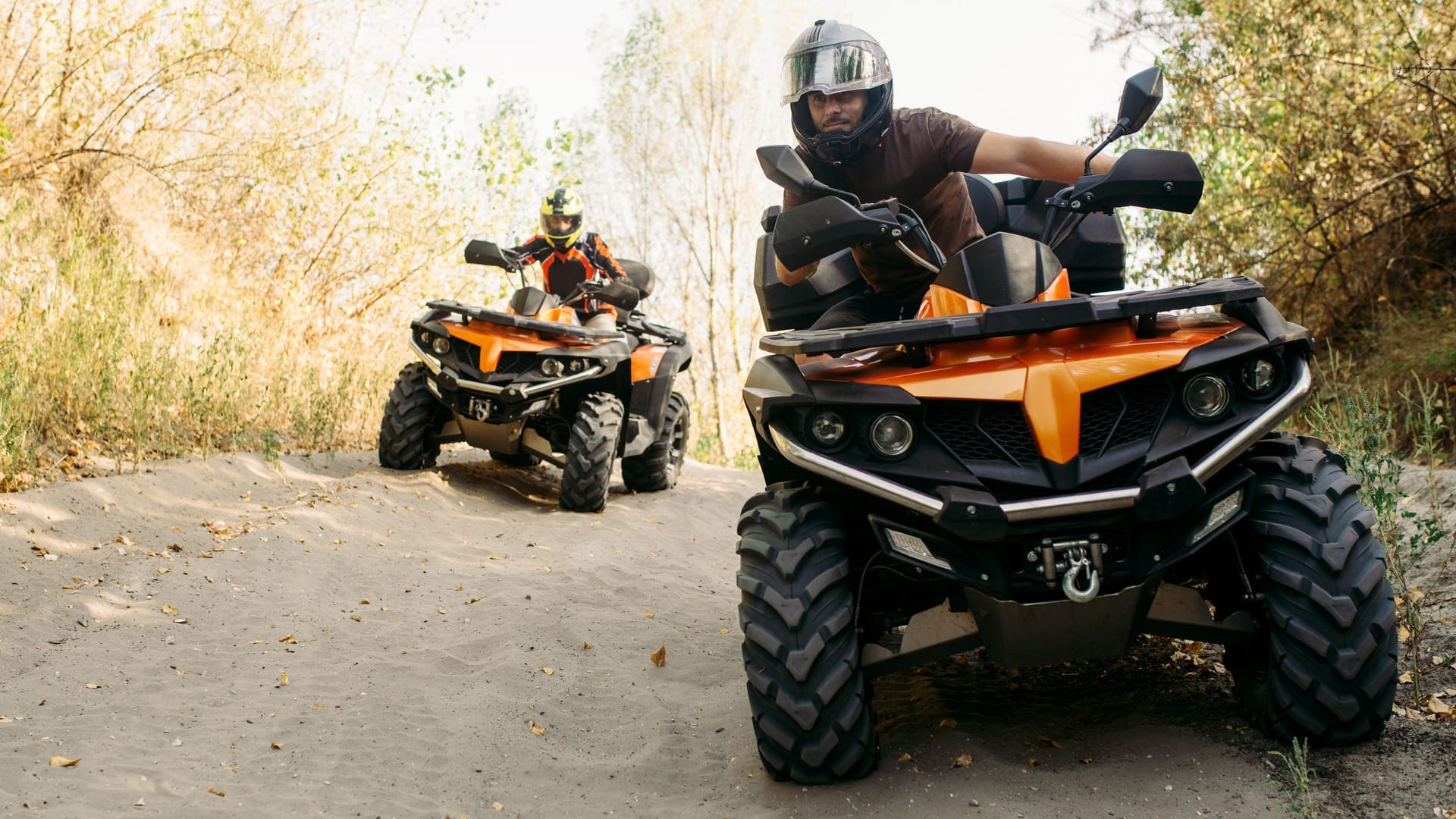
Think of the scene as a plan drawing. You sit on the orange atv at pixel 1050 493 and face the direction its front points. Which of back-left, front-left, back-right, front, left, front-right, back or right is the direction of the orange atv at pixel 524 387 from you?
back-right

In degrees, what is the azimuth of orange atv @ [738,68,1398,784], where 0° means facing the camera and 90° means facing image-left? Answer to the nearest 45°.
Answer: approximately 0°

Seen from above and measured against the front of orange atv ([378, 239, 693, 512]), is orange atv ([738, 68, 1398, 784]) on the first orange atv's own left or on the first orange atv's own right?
on the first orange atv's own left

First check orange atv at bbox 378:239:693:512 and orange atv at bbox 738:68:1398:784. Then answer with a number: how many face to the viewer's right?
0

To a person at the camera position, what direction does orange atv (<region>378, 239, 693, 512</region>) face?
facing the viewer and to the left of the viewer
